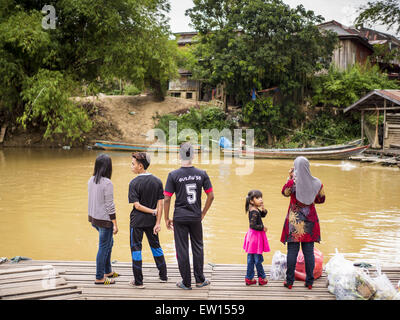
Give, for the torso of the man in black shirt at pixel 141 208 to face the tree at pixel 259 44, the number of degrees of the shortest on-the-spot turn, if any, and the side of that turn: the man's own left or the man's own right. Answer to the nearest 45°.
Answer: approximately 45° to the man's own right

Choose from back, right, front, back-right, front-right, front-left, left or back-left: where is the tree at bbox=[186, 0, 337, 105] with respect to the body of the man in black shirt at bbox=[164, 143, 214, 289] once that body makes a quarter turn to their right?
left

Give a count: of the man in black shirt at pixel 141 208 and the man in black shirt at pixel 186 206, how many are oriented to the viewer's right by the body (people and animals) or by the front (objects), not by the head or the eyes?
0

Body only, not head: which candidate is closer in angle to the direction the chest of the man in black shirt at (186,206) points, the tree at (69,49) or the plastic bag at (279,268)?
the tree

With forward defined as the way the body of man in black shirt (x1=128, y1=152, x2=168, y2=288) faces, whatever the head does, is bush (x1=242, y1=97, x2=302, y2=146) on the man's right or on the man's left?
on the man's right

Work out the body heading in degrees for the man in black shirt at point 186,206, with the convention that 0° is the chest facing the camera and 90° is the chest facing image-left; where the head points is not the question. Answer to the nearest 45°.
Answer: approximately 180°

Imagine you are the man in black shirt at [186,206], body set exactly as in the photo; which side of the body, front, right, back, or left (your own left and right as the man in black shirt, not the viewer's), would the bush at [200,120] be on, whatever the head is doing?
front

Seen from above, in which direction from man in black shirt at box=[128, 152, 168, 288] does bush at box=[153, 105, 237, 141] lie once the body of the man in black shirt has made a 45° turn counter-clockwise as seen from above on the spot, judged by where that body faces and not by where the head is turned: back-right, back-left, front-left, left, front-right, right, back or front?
right

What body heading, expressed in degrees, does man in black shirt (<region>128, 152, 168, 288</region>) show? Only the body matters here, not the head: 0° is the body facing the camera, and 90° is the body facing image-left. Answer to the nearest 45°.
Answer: approximately 135°

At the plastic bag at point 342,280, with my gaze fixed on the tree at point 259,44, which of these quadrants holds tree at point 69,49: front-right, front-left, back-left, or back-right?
front-left
